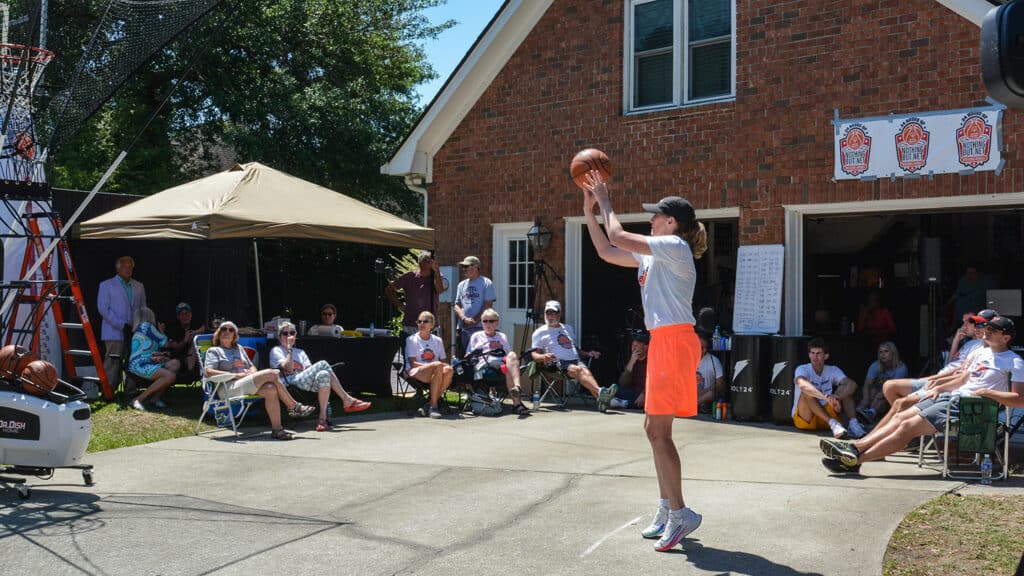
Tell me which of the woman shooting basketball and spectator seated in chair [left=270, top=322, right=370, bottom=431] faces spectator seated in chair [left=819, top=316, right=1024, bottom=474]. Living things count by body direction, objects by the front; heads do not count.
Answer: spectator seated in chair [left=270, top=322, right=370, bottom=431]

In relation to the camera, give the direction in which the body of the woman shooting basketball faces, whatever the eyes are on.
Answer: to the viewer's left

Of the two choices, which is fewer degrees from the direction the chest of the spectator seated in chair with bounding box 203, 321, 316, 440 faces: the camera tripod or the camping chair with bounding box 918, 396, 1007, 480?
the camping chair

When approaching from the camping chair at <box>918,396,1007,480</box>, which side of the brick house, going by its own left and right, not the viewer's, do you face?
front

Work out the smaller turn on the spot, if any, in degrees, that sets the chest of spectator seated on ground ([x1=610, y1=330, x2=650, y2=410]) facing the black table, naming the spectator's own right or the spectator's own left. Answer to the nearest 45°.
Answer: approximately 45° to the spectator's own right

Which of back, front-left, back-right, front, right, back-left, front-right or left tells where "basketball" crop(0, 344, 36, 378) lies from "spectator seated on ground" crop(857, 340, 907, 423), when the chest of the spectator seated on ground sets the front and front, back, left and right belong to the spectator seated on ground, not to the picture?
front

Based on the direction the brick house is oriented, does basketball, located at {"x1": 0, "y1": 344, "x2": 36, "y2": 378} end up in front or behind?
in front

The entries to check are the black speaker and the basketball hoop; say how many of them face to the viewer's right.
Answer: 1

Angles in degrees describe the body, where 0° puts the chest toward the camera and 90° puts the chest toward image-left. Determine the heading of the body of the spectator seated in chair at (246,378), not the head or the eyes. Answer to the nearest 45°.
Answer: approximately 315°

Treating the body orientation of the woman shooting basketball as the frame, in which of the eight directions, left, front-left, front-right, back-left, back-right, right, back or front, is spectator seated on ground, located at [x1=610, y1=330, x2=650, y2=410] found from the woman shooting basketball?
right

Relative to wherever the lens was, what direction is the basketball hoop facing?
facing to the right of the viewer

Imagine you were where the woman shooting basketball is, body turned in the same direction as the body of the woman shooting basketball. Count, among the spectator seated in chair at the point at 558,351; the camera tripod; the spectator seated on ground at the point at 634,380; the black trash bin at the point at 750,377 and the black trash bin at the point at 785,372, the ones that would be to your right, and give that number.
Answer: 5

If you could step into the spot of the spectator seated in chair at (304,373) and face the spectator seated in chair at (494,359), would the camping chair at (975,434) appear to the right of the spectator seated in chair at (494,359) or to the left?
right

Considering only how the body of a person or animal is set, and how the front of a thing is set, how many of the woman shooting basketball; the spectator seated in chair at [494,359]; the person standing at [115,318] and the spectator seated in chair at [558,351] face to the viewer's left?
1

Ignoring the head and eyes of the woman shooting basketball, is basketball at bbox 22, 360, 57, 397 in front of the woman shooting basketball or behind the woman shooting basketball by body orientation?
in front

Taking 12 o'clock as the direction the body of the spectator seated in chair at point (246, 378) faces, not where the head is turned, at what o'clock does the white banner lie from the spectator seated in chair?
The white banner is roughly at 11 o'clock from the spectator seated in chair.

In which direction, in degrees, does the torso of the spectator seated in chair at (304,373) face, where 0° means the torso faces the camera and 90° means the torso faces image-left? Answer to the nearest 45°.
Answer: approximately 315°

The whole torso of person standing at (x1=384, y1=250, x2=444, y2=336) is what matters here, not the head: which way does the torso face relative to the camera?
toward the camera
